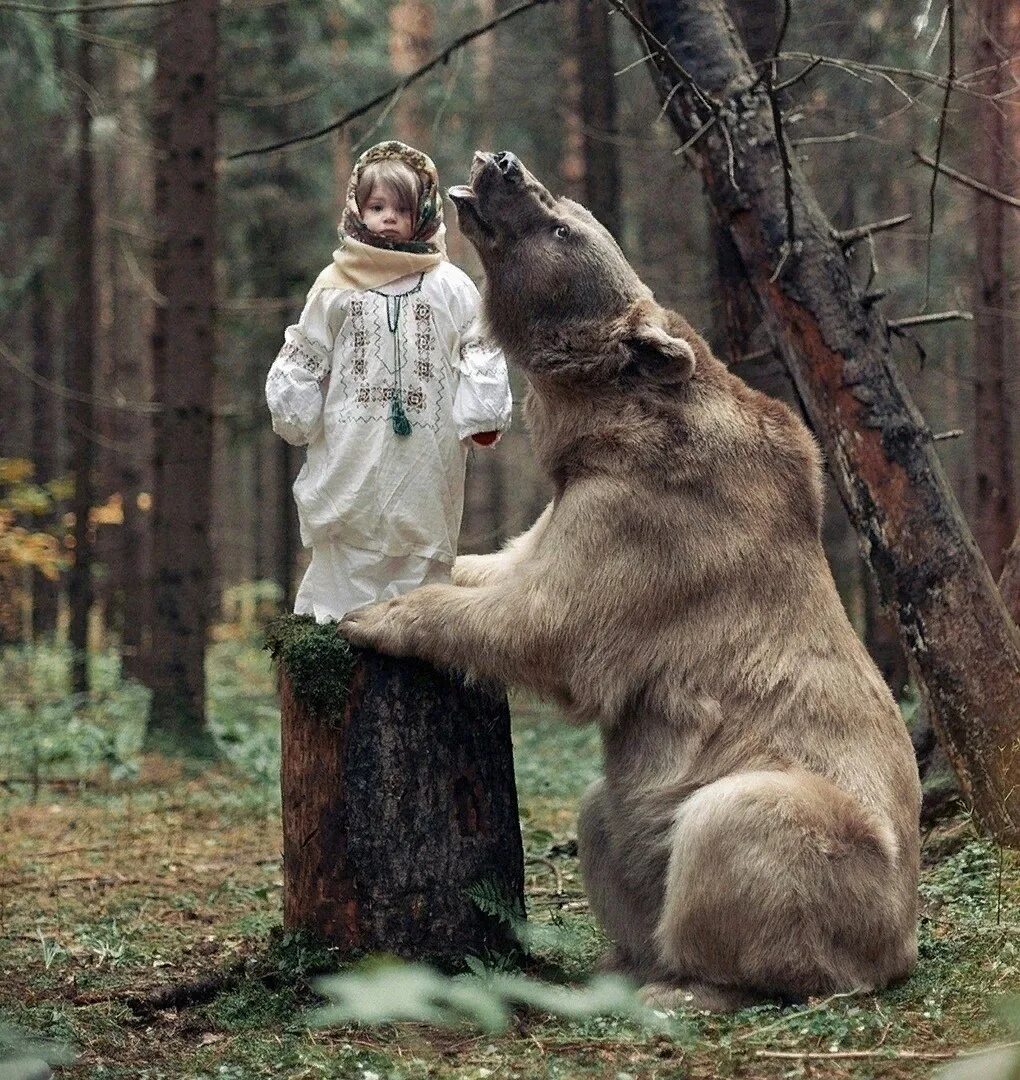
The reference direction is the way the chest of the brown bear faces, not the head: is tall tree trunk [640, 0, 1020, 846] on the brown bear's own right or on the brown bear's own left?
on the brown bear's own right

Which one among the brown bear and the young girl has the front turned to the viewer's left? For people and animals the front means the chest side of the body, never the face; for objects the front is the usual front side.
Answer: the brown bear

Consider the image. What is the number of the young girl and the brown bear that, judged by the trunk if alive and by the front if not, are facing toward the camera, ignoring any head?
1

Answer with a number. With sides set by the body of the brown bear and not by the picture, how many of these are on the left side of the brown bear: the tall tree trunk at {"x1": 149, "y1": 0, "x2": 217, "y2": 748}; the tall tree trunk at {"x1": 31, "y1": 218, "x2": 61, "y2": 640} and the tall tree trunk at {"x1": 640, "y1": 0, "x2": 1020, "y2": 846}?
0

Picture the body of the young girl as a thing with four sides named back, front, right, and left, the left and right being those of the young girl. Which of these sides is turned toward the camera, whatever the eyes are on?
front

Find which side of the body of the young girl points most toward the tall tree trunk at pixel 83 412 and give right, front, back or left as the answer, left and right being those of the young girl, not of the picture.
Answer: back

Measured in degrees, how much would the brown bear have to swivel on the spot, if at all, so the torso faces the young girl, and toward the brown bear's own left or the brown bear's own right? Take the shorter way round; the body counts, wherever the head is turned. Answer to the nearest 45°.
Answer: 0° — it already faces them

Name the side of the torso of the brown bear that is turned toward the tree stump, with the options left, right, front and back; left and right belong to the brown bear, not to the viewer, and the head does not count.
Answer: front

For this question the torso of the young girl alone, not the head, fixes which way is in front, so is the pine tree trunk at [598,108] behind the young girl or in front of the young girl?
behind

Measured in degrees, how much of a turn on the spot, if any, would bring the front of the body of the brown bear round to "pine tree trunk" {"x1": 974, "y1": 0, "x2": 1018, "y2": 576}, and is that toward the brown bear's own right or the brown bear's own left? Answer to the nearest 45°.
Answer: approximately 90° to the brown bear's own right

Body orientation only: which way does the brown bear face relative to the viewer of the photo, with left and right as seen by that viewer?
facing to the left of the viewer

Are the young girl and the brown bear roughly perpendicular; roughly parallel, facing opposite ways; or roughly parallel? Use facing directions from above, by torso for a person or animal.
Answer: roughly perpendicular

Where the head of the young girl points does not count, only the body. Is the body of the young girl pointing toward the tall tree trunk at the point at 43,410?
no
